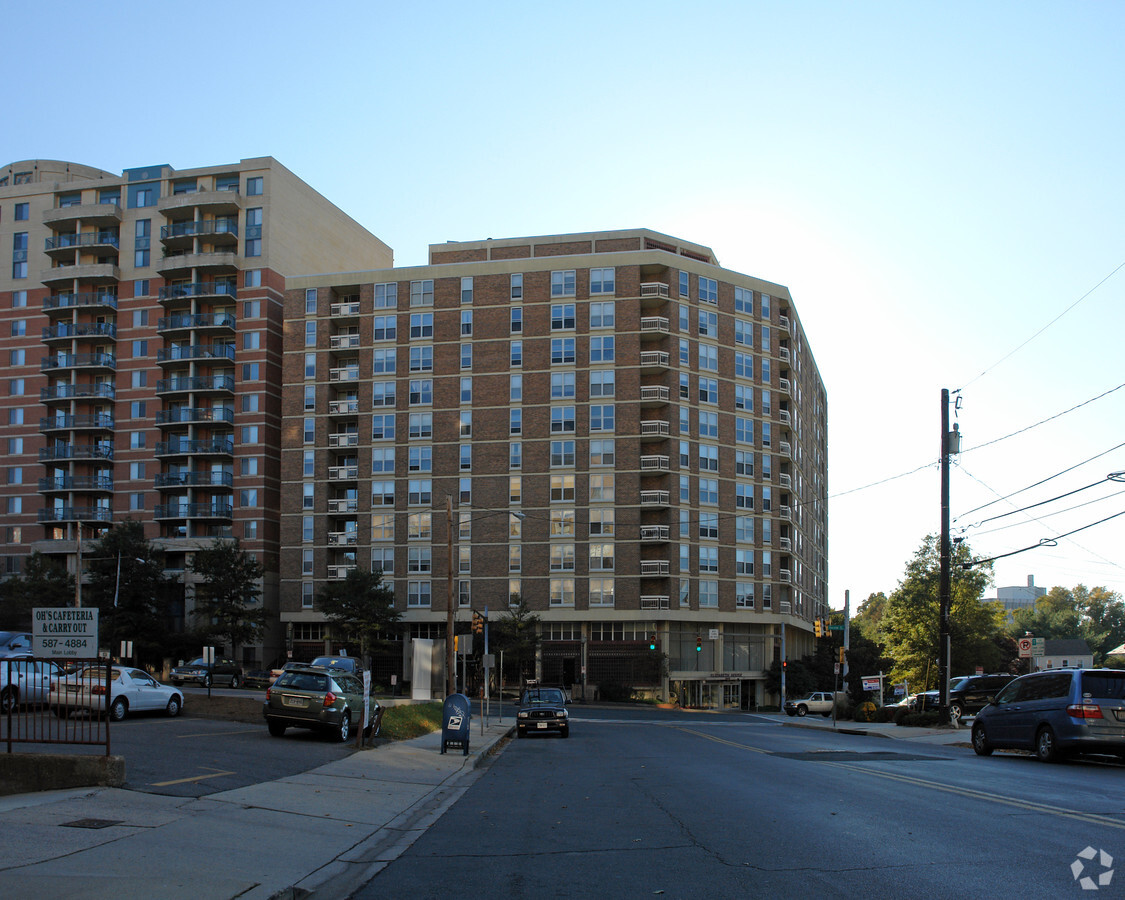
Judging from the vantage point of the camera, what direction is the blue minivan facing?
facing away from the viewer and to the left of the viewer

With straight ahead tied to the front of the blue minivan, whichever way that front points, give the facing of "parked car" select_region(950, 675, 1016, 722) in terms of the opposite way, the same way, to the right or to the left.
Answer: to the left

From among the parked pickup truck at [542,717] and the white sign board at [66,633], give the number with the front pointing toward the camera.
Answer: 2

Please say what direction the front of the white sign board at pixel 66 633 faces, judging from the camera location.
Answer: facing the viewer

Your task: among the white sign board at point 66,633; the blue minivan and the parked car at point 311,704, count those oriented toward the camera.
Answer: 1

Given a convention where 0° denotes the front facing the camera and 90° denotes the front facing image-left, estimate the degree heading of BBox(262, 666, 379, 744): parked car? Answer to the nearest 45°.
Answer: approximately 225°

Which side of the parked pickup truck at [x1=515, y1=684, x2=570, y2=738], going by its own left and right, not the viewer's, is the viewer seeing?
front

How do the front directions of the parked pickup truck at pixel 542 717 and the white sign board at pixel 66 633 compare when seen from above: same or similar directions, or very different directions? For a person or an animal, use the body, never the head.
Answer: same or similar directions

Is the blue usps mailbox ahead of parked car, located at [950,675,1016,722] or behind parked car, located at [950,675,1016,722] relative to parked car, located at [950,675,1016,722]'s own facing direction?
ahead

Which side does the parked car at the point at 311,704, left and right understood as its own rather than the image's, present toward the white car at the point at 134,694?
left

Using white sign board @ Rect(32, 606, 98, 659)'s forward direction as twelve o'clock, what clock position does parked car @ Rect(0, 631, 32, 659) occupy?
The parked car is roughly at 6 o'clock from the white sign board.

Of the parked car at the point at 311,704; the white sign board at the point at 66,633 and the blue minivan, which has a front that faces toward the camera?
the white sign board

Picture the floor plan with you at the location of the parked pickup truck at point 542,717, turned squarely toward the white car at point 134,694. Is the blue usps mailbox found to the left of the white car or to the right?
left

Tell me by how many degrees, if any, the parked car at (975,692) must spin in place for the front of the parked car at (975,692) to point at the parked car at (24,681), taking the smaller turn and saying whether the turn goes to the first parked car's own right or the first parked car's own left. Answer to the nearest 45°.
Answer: approximately 45° to the first parked car's own left
